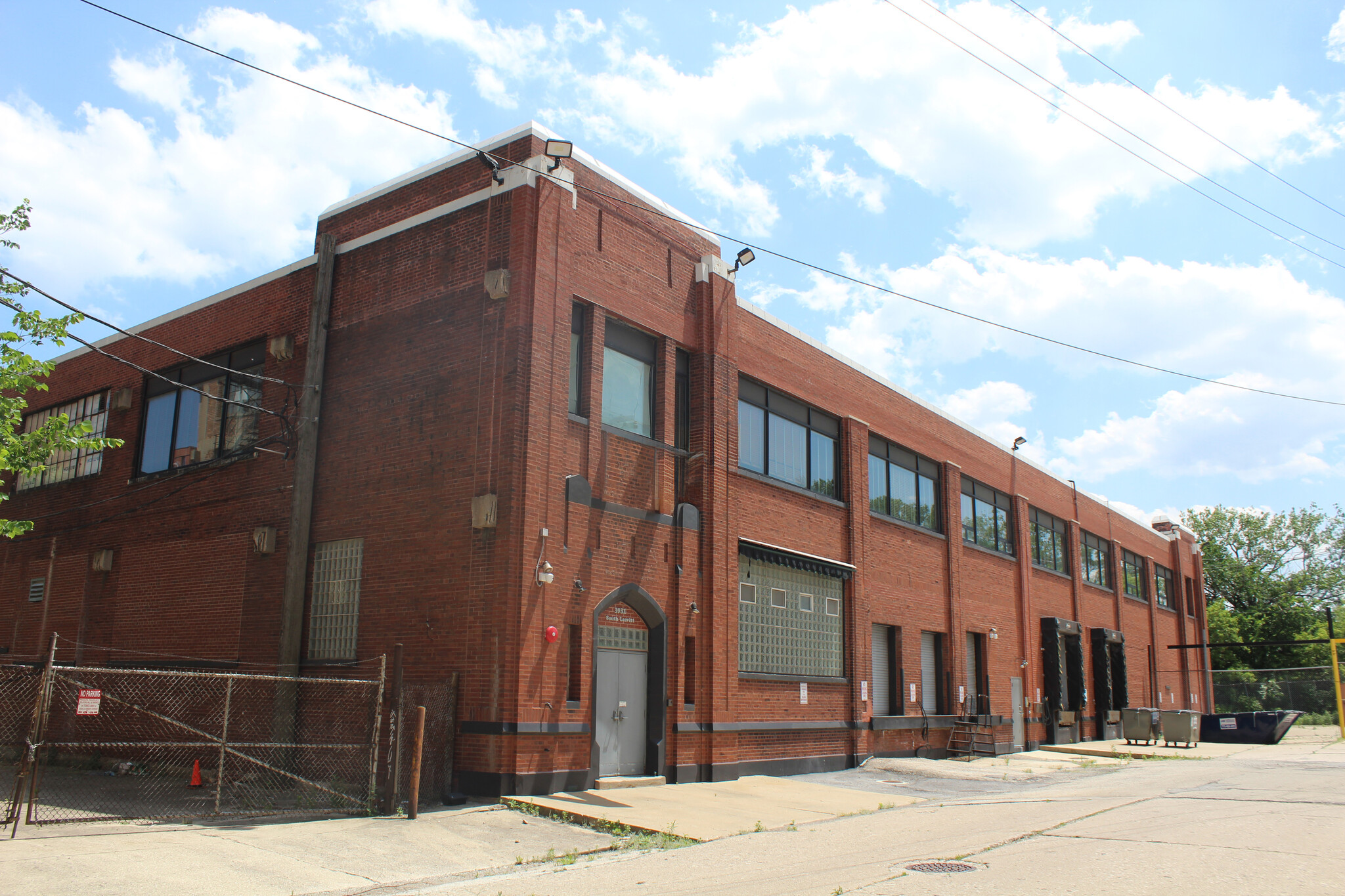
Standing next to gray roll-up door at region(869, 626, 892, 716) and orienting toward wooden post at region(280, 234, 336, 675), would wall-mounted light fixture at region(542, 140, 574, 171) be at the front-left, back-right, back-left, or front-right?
front-left

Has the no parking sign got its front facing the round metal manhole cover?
no

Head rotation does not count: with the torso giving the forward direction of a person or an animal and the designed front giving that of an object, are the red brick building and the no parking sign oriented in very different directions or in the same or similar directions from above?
same or similar directions

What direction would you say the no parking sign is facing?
toward the camera

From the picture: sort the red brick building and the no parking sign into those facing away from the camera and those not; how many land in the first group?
0

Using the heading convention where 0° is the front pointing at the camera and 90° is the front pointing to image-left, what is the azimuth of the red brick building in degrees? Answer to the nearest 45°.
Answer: approximately 315°

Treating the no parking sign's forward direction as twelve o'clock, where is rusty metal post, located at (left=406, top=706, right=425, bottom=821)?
The rusty metal post is roughly at 9 o'clock from the no parking sign.

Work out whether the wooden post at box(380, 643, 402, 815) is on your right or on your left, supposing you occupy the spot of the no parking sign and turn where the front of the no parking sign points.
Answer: on your left

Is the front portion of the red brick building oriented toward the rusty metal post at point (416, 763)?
no

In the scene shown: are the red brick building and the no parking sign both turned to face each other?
no

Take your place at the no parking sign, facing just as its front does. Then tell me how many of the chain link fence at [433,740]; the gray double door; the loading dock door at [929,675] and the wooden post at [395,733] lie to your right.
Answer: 0

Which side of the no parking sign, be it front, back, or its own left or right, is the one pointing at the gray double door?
left

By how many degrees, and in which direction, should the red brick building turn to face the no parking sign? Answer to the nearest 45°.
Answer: approximately 90° to its right
